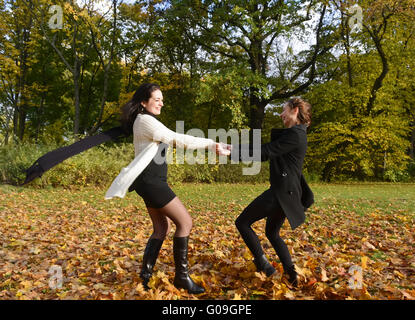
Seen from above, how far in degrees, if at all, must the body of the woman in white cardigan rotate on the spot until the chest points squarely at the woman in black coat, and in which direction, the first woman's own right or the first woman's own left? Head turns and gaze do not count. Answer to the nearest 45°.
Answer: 0° — they already face them

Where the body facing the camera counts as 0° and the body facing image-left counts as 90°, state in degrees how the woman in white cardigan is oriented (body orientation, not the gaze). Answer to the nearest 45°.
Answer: approximately 270°

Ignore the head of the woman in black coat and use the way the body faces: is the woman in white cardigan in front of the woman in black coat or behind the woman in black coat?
in front

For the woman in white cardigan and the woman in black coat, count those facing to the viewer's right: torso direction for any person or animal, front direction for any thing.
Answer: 1

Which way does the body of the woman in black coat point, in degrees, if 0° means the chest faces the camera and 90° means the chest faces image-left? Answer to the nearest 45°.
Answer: approximately 90°

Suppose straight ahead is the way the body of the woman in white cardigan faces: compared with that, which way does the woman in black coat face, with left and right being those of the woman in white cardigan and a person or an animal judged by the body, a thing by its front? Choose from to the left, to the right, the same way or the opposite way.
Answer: the opposite way

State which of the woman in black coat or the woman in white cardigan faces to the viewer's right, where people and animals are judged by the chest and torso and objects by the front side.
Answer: the woman in white cardigan

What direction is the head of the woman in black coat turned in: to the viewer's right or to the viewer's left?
to the viewer's left

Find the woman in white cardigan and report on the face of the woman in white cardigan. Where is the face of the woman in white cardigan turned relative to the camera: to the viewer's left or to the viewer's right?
to the viewer's right
